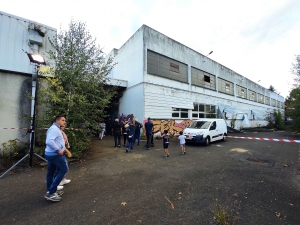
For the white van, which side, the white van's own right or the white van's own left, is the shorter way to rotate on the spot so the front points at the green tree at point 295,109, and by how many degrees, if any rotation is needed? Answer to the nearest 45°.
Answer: approximately 180°

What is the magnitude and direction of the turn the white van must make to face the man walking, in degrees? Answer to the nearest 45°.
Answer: approximately 45° to its left

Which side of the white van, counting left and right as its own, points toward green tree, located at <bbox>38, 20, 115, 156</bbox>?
front

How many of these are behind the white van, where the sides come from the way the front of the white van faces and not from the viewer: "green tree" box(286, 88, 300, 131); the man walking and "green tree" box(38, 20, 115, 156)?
1

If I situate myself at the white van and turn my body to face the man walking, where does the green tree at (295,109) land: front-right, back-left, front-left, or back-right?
back-left
